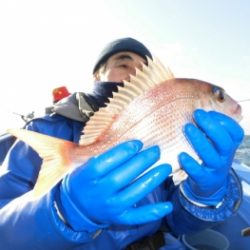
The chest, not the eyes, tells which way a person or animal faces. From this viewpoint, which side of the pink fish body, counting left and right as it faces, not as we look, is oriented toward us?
right

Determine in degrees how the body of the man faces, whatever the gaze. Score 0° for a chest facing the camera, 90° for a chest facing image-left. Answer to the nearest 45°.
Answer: approximately 315°
